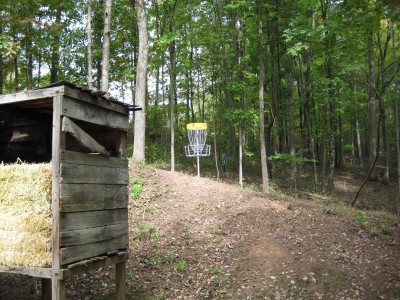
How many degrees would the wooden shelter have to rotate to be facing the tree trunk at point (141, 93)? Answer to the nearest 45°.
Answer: approximately 135° to its right

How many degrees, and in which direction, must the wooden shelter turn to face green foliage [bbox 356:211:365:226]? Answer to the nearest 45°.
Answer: approximately 135° to its left

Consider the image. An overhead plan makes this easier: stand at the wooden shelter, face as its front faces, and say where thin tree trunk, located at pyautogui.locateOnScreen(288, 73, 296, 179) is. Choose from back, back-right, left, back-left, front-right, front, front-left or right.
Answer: back

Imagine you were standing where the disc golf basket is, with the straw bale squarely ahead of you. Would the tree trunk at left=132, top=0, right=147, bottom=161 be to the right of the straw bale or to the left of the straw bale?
right

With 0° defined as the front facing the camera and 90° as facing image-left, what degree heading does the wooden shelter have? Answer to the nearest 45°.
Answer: approximately 45°

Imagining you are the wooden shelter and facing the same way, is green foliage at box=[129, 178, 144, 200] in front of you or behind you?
behind
